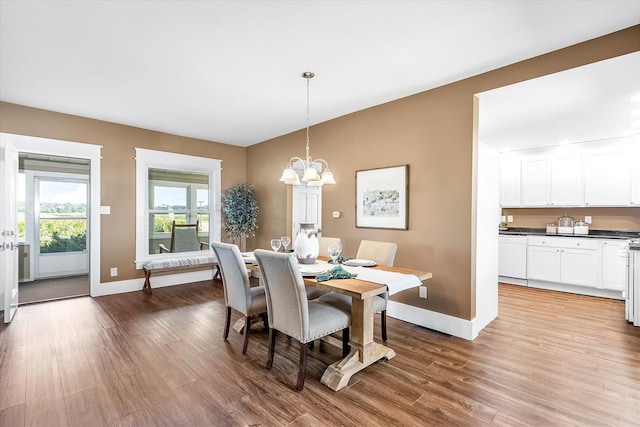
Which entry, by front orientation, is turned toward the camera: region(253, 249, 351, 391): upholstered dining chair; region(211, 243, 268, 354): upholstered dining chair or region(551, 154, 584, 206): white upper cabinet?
the white upper cabinet

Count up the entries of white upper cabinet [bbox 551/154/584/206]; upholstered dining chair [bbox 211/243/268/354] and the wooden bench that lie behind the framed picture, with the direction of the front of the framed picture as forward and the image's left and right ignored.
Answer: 1

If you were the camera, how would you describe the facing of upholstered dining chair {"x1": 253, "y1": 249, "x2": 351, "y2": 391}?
facing away from the viewer and to the right of the viewer

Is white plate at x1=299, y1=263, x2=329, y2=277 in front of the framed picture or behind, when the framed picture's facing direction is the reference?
in front

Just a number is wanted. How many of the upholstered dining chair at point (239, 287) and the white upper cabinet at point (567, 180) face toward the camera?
1

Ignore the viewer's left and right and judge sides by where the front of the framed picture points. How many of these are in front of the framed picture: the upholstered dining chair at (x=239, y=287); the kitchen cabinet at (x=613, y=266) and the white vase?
2

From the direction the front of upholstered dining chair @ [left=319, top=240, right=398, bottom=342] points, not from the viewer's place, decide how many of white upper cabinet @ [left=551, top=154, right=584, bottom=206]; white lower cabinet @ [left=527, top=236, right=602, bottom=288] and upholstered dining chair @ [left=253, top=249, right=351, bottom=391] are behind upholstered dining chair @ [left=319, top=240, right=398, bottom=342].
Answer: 2

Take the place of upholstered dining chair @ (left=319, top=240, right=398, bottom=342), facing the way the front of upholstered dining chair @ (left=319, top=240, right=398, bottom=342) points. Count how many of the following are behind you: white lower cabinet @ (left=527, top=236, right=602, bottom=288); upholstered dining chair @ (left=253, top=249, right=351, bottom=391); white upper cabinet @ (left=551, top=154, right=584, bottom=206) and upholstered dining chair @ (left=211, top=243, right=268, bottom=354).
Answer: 2

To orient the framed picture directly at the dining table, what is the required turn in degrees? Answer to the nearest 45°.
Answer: approximately 45° to its left

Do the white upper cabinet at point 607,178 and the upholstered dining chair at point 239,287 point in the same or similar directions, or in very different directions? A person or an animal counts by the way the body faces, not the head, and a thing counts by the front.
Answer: very different directions

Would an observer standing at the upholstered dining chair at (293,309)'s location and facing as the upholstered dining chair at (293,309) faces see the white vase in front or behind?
in front

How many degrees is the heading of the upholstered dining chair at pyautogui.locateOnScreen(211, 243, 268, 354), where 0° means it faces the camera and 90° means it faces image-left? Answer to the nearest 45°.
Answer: approximately 225°

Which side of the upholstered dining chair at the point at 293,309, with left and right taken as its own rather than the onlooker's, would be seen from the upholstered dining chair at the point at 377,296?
front

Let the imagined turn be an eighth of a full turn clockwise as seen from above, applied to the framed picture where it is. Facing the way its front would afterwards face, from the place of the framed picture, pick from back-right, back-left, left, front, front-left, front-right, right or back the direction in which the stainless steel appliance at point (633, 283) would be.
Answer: back

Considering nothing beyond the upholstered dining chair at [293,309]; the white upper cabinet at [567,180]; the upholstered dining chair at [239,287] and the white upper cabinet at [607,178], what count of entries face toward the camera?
2

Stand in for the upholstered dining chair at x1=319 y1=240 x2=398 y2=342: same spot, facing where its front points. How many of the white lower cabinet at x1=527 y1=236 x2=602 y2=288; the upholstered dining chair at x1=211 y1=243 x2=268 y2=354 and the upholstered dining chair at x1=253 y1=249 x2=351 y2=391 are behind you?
1

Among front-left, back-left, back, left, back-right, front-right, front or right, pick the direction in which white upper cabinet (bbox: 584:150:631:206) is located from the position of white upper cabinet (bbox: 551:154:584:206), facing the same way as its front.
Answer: left
